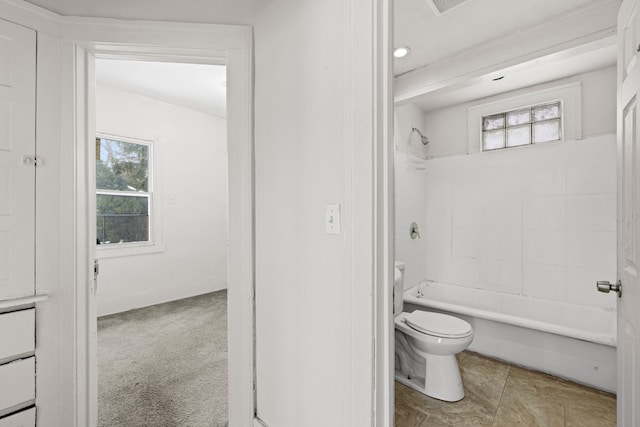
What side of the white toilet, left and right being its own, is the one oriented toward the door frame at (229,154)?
right

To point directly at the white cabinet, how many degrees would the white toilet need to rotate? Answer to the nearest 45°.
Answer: approximately 90° to its right

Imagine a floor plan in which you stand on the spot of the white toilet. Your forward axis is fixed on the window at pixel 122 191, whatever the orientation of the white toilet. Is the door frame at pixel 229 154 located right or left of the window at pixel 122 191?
left

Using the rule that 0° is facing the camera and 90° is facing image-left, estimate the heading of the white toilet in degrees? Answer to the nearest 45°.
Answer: approximately 315°

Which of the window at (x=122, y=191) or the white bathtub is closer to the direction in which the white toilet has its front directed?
the white bathtub

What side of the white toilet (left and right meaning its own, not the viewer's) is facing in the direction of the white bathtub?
left
